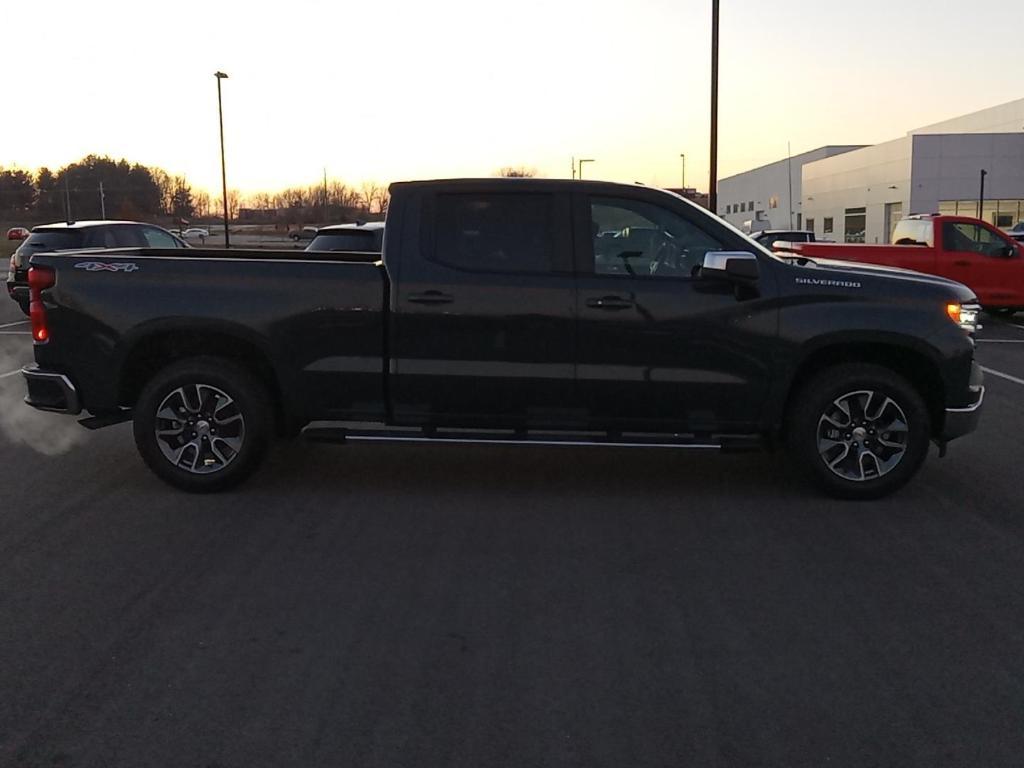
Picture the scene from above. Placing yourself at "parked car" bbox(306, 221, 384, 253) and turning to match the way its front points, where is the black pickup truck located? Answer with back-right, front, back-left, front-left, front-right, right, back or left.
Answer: back-right

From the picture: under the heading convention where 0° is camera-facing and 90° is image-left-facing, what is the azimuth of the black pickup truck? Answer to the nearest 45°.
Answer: approximately 270°

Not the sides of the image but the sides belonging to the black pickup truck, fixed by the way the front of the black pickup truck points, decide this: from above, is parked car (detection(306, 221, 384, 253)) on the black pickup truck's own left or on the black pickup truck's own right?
on the black pickup truck's own left

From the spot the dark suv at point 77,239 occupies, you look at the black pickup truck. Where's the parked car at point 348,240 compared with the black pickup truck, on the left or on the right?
left

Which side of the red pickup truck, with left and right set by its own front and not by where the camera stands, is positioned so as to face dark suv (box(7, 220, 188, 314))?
back

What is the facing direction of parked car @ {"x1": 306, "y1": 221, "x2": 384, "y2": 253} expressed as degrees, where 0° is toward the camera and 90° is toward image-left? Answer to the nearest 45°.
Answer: approximately 225°

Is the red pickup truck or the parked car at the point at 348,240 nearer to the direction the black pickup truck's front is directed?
the red pickup truck

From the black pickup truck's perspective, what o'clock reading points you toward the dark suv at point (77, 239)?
The dark suv is roughly at 8 o'clock from the black pickup truck.

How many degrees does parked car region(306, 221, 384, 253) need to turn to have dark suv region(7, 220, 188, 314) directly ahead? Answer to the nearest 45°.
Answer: approximately 90° to its left

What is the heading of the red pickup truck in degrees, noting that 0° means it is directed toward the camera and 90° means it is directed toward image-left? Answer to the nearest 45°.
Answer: approximately 225°

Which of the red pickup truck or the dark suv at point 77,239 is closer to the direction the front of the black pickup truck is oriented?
the red pickup truck

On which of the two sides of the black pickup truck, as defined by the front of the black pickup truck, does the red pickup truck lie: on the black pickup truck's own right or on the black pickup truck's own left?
on the black pickup truck's own left

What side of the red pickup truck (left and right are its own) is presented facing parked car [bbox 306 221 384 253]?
back
